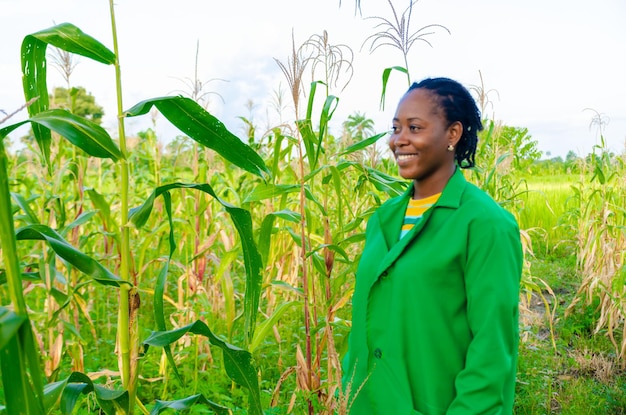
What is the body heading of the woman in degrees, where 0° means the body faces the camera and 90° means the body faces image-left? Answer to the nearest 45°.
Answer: approximately 45°

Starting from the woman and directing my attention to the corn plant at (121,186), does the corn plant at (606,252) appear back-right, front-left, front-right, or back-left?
back-right

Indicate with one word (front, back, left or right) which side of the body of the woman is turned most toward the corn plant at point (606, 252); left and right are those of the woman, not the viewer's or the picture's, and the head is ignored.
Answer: back

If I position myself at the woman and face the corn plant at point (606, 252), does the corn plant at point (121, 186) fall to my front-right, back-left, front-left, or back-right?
back-left

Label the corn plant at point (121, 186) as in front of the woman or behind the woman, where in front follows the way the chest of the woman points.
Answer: in front
